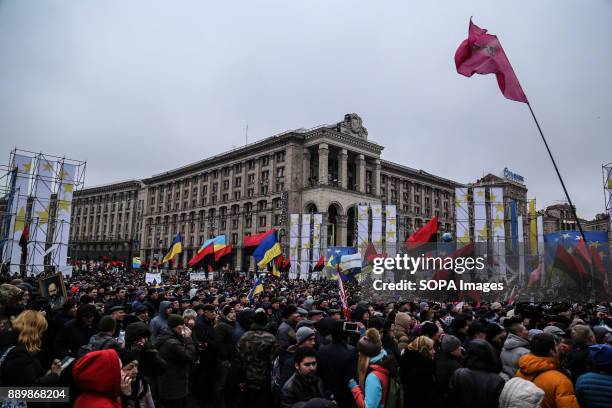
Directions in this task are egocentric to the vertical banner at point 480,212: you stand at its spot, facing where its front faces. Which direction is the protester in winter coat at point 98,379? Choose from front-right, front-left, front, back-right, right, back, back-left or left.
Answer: front

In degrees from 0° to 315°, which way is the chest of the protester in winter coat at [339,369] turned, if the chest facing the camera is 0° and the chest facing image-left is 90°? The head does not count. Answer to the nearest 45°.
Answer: approximately 180°

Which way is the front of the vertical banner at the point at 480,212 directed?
toward the camera

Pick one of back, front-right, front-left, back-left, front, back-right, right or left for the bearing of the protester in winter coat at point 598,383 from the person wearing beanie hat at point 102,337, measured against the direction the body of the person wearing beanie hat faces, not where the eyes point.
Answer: right

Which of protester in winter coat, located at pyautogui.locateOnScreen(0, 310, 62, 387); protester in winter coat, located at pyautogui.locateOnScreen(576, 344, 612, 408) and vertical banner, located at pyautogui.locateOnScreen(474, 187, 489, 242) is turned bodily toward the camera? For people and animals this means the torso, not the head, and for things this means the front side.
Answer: the vertical banner

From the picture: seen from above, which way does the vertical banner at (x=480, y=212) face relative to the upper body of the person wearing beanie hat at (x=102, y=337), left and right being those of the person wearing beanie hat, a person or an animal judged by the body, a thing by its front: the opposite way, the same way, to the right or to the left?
the opposite way

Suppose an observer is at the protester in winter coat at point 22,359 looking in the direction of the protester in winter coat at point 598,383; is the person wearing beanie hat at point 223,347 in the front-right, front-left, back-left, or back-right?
front-left

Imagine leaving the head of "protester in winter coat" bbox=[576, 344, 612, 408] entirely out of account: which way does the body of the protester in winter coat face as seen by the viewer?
away from the camera

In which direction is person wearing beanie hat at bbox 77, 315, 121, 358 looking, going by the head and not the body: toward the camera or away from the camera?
away from the camera

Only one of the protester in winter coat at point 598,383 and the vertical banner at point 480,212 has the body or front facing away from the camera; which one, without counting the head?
the protester in winter coat

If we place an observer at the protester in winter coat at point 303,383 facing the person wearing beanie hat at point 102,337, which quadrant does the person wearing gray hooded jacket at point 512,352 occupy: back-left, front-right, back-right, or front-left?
back-right

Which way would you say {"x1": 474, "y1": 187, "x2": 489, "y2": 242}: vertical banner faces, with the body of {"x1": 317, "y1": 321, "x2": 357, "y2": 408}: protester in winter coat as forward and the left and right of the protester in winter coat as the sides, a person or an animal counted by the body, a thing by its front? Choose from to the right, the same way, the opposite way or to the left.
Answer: the opposite way

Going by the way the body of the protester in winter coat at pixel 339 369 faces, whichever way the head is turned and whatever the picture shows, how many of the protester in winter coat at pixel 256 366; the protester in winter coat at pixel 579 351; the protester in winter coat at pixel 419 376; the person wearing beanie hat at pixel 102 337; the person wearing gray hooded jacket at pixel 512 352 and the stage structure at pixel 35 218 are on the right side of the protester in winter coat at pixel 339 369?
3

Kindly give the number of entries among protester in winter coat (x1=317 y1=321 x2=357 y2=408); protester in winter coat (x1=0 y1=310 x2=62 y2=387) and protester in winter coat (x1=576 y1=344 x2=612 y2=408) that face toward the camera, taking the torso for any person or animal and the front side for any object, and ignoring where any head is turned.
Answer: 0

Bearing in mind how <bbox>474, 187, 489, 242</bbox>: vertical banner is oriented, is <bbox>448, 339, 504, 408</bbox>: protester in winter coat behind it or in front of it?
in front

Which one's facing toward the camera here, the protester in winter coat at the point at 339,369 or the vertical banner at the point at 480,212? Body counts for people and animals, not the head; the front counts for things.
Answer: the vertical banner
